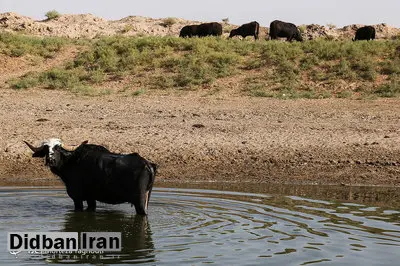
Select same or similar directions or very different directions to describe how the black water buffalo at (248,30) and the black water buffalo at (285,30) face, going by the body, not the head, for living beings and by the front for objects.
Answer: very different directions

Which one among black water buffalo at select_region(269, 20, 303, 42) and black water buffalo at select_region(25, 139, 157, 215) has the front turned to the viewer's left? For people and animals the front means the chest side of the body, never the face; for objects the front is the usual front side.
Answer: black water buffalo at select_region(25, 139, 157, 215)

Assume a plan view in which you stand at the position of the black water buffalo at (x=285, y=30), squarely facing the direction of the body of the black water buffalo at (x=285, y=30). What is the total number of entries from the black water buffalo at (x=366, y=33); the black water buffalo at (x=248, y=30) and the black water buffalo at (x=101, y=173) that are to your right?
1

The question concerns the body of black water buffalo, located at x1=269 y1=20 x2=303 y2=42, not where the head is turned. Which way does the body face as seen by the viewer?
to the viewer's right

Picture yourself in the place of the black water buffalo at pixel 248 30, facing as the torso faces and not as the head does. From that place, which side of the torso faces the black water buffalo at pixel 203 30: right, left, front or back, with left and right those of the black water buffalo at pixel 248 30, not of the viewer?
front

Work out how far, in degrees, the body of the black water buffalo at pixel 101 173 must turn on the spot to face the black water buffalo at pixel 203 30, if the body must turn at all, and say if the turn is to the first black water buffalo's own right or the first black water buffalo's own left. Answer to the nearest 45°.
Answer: approximately 90° to the first black water buffalo's own right

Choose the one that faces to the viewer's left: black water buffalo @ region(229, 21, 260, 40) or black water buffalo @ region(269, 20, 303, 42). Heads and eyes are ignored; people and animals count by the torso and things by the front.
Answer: black water buffalo @ region(229, 21, 260, 40)

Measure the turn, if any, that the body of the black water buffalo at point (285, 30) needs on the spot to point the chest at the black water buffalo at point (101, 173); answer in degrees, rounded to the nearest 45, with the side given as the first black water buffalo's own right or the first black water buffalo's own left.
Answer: approximately 90° to the first black water buffalo's own right

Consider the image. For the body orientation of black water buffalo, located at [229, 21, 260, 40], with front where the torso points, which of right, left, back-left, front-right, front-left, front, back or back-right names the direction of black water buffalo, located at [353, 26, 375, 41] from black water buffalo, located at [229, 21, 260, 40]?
back

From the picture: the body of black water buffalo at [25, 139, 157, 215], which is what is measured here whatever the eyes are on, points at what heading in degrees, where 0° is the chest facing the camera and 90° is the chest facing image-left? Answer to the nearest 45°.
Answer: approximately 90°

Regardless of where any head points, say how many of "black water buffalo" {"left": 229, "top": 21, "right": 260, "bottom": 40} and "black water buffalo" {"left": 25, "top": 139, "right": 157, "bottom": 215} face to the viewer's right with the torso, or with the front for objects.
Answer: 0

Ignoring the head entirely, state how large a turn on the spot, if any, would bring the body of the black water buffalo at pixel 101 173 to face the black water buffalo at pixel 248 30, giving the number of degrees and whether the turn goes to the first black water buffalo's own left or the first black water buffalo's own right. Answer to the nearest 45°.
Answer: approximately 90° to the first black water buffalo's own right

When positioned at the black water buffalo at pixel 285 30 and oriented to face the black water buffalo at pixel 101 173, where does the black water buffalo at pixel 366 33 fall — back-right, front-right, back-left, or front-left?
back-left

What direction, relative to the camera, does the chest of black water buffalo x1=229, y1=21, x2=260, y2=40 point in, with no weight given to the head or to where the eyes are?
to the viewer's left
